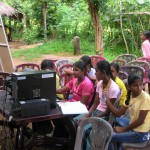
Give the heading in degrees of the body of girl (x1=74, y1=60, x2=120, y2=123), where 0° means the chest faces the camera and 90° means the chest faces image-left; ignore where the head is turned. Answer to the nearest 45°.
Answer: approximately 45°

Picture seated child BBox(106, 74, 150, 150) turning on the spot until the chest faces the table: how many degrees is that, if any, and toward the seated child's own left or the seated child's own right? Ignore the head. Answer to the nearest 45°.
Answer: approximately 45° to the seated child's own right

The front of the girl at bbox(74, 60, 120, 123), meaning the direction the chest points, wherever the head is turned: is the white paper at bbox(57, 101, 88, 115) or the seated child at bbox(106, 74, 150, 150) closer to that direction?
the white paper

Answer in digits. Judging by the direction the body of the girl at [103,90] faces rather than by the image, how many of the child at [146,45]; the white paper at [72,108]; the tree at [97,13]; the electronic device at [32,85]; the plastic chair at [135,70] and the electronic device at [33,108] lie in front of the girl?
3

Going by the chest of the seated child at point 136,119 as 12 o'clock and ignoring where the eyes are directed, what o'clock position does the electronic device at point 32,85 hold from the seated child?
The electronic device is roughly at 1 o'clock from the seated child.
